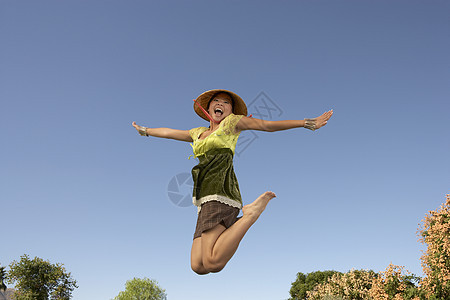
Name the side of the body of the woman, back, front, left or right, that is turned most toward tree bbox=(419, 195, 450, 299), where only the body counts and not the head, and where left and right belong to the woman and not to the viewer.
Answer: back

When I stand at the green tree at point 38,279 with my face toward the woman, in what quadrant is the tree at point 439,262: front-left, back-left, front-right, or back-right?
front-left

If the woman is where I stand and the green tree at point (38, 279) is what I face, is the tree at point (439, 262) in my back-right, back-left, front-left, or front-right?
front-right

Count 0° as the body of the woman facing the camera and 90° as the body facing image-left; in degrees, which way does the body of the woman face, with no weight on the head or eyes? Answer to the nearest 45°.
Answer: approximately 45°

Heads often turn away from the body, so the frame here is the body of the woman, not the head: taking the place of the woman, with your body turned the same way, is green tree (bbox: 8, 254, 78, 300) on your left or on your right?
on your right
